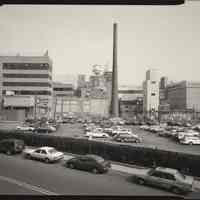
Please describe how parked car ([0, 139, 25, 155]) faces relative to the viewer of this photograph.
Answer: facing away from the viewer and to the left of the viewer

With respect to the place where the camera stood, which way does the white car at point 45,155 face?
facing away from the viewer and to the left of the viewer

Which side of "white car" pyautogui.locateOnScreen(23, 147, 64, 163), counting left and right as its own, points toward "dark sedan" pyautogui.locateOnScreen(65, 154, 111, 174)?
back

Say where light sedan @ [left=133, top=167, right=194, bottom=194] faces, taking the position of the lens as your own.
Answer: facing away from the viewer and to the left of the viewer

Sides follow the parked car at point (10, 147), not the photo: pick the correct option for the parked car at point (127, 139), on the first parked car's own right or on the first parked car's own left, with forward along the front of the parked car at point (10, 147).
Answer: on the first parked car's own right

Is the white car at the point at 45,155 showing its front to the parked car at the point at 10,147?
yes
